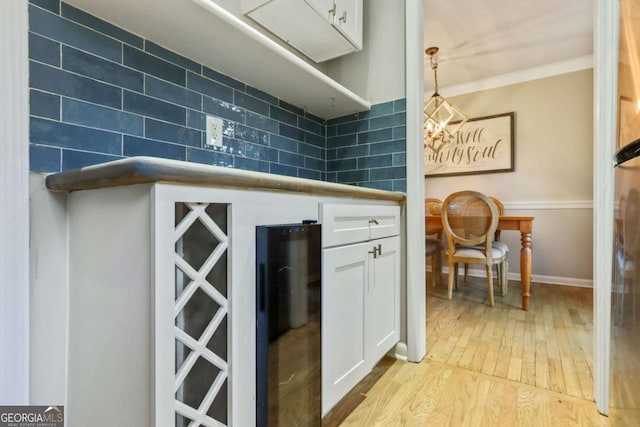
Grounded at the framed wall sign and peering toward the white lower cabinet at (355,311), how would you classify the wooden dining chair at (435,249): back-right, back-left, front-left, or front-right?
front-right

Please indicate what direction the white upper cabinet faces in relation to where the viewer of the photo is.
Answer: facing the viewer and to the right of the viewer

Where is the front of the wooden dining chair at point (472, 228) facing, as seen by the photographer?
facing away from the viewer and to the right of the viewer

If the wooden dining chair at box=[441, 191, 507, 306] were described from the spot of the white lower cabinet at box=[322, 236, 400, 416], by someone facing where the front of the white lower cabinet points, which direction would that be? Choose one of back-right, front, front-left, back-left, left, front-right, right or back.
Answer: left

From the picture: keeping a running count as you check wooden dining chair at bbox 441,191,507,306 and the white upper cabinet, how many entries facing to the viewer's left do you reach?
0

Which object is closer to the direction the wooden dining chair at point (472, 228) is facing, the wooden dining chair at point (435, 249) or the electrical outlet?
the wooden dining chair

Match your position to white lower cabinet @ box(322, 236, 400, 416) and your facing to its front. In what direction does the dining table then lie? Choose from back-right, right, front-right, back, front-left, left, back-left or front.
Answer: left

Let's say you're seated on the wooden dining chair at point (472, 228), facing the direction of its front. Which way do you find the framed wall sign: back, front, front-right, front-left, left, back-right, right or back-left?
front-left

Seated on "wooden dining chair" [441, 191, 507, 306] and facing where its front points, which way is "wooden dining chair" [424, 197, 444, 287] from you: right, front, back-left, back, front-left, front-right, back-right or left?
left
